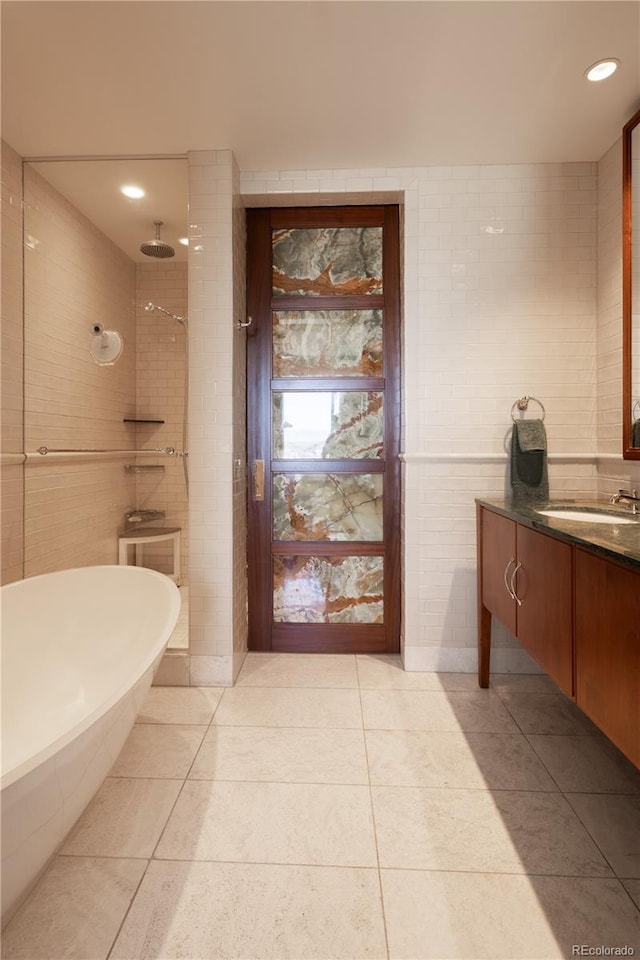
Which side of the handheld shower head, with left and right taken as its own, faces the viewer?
left

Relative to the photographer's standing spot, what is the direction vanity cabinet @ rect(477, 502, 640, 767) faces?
facing the viewer and to the left of the viewer

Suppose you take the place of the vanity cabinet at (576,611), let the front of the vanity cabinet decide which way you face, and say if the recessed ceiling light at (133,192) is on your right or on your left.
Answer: on your right

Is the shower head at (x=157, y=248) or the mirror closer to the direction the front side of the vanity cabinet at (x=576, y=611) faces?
the shower head

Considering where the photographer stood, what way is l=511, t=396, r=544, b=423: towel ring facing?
facing the viewer

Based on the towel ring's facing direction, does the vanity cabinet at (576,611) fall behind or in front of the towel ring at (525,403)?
in front

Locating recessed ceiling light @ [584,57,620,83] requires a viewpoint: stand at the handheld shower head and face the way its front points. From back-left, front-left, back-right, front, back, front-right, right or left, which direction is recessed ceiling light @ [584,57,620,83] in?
back-left
